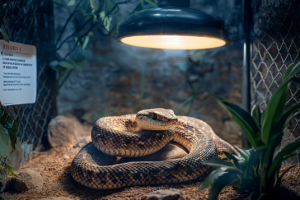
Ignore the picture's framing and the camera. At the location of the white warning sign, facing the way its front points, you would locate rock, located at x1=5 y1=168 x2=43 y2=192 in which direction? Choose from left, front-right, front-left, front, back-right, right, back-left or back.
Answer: front-right

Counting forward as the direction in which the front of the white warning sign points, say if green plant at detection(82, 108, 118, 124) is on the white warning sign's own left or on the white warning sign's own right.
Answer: on the white warning sign's own left

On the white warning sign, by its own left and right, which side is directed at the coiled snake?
front

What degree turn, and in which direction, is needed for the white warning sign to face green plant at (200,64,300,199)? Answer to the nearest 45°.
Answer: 0° — it already faces it

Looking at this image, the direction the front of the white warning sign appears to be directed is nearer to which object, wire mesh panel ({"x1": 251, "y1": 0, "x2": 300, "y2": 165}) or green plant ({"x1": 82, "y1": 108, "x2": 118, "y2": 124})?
the wire mesh panel

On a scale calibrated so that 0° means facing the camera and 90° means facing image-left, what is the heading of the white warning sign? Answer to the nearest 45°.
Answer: approximately 315°
